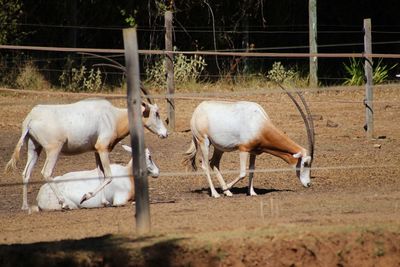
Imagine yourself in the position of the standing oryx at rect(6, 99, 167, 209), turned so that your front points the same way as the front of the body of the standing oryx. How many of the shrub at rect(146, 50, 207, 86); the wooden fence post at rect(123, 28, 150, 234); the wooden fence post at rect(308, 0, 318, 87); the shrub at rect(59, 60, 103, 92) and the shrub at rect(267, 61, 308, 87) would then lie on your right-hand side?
1

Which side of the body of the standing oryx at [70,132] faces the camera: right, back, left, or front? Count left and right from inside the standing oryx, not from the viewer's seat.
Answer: right

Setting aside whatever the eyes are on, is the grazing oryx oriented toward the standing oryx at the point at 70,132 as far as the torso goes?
no

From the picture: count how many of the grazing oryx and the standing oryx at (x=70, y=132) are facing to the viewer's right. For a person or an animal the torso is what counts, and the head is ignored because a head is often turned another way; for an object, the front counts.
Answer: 2

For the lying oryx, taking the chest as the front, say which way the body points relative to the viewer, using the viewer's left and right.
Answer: facing to the right of the viewer

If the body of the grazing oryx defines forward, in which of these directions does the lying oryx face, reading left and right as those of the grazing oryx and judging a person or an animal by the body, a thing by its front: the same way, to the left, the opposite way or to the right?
the same way

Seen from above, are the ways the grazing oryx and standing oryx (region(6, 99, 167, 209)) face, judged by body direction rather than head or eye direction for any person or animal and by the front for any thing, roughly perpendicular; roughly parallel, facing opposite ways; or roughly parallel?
roughly parallel

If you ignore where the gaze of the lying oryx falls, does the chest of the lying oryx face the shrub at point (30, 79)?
no

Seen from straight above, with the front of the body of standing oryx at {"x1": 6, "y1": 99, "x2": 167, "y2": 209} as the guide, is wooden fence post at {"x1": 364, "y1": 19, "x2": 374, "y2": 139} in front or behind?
in front

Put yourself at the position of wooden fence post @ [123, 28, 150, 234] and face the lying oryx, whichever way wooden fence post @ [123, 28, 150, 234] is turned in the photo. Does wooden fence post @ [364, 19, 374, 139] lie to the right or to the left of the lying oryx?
right

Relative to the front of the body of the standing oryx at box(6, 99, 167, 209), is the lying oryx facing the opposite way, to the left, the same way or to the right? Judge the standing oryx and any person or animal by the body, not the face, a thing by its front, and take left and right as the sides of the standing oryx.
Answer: the same way

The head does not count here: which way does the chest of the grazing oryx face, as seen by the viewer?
to the viewer's right

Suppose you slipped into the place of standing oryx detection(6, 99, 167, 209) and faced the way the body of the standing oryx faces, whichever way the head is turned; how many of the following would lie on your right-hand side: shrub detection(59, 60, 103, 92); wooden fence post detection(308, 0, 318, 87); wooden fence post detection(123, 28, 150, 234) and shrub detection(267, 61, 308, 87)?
1
